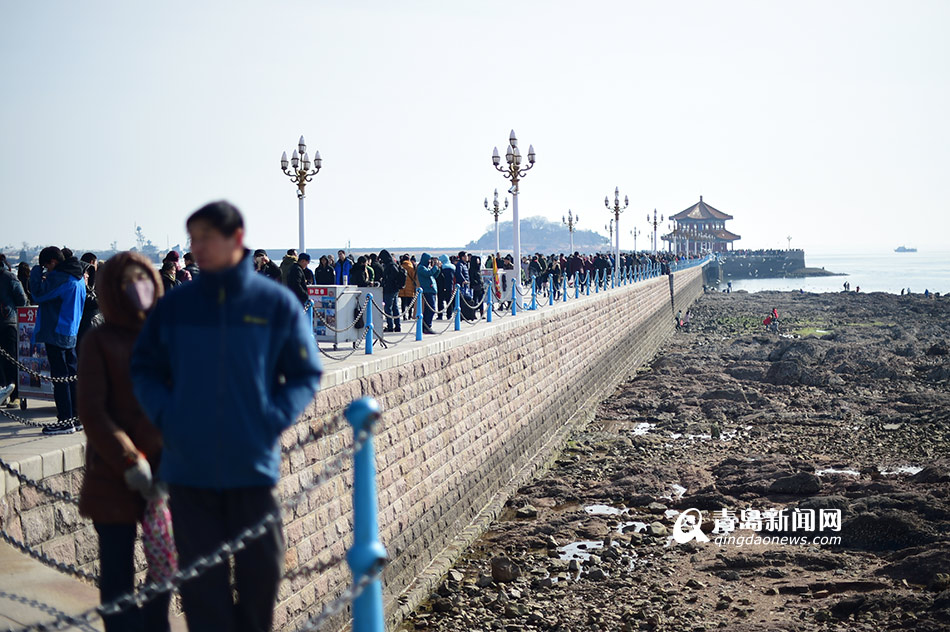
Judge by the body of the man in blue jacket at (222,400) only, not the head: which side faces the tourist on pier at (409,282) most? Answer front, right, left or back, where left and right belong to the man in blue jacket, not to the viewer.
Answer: back

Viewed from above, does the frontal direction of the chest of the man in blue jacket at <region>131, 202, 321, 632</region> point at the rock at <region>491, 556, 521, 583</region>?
no

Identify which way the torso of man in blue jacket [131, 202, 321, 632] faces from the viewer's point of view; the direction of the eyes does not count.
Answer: toward the camera

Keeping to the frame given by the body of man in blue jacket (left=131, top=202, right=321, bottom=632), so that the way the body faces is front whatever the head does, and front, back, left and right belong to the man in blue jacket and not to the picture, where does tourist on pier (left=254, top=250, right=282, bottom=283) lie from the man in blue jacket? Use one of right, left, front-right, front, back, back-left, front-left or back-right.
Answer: back

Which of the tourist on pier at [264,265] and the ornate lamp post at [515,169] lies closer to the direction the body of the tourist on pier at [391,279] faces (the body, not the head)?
the tourist on pier

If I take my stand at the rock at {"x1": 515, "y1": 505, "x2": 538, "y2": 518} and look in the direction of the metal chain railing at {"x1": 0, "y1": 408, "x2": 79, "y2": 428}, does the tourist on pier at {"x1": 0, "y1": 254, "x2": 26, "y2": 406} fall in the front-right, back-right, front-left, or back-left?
front-right

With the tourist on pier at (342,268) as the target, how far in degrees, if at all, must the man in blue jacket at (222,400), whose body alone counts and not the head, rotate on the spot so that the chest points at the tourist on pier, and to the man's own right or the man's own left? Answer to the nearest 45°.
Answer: approximately 180°

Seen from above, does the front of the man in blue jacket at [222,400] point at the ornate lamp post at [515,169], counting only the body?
no
